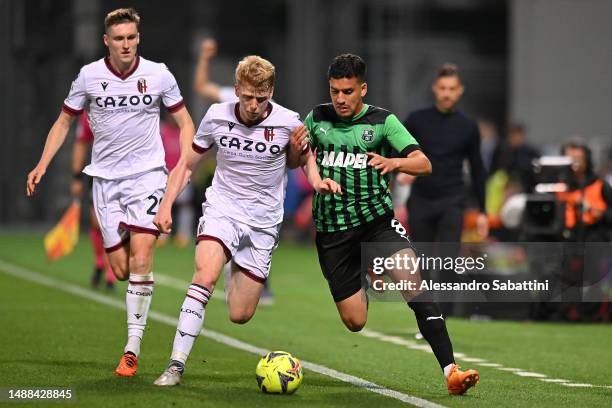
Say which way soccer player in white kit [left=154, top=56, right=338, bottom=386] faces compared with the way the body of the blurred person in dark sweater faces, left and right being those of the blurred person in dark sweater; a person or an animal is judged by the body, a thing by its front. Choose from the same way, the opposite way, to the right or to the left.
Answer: the same way

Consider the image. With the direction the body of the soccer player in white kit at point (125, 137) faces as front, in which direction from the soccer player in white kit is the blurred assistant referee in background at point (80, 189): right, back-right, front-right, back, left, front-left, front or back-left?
back

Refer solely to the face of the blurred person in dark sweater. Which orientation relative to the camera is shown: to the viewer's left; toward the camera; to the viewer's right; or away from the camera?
toward the camera

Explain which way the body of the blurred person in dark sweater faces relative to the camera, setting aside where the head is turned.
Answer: toward the camera

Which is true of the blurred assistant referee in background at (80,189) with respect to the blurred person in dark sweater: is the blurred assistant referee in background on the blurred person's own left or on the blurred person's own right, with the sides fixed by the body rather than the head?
on the blurred person's own right

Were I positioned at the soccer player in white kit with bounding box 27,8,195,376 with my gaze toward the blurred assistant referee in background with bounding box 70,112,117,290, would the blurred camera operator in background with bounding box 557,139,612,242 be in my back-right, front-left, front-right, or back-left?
front-right

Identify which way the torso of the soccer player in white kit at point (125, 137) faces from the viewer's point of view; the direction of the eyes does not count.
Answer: toward the camera

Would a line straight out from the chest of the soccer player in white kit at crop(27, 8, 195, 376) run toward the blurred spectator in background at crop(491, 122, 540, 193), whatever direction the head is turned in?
no

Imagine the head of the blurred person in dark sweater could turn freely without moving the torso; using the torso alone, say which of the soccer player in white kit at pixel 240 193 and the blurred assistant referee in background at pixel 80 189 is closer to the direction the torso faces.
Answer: the soccer player in white kit

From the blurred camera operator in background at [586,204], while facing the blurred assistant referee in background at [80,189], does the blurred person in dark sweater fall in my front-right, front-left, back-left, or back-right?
front-left

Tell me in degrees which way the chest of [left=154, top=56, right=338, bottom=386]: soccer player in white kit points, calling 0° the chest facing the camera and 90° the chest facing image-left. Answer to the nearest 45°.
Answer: approximately 0°

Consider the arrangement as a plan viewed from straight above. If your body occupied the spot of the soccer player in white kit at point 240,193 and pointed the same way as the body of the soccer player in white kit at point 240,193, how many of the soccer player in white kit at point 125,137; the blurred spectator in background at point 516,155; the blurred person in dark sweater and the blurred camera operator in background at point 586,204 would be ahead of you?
0

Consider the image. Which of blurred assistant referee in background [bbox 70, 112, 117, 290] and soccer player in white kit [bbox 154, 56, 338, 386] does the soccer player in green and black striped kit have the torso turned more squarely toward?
the soccer player in white kit
